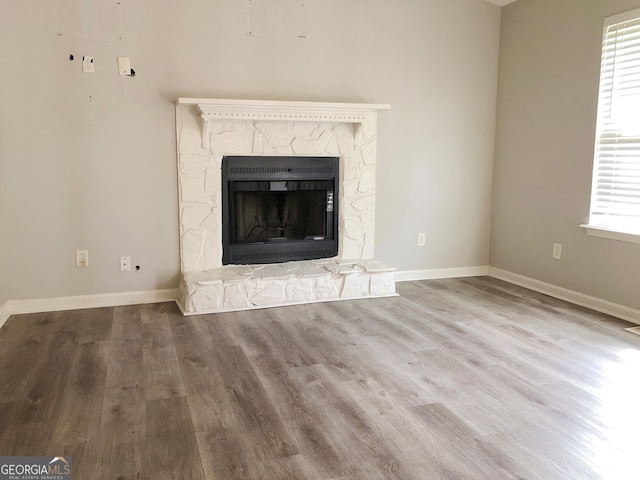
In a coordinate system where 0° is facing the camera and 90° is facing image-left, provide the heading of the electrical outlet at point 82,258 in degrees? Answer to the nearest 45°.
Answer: approximately 0°

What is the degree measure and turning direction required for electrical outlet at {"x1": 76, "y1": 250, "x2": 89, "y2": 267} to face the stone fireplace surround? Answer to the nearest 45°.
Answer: approximately 90° to its left

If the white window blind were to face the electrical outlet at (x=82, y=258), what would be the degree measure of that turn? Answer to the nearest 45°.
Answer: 0° — it already faces it

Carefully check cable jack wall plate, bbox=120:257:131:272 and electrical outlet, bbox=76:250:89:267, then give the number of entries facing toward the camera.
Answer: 2

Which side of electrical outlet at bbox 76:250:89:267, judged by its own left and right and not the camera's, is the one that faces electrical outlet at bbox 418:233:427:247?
left

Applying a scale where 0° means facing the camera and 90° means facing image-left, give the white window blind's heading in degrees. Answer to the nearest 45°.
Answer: approximately 45°

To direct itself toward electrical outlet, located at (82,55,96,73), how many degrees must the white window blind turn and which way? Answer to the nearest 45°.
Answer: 0° — it already faces it

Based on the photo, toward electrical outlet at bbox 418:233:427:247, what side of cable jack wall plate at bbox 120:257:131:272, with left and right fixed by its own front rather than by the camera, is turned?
left

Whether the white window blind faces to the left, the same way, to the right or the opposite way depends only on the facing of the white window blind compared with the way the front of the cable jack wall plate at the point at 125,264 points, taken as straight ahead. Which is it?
to the right

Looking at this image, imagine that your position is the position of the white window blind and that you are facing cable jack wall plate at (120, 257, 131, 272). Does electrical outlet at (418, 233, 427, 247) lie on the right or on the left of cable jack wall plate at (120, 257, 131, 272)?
right

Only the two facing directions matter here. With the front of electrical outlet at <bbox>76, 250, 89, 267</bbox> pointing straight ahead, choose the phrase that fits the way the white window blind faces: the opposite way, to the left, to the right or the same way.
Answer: to the right

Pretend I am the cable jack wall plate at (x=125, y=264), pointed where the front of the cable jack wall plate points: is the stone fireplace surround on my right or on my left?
on my left
